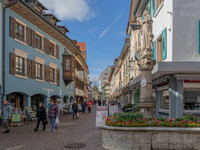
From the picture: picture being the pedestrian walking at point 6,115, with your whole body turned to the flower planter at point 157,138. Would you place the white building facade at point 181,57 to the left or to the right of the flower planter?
left

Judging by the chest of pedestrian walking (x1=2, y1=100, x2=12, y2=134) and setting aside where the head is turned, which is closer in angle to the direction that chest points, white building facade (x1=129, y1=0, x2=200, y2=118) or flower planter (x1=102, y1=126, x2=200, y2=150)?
the flower planter

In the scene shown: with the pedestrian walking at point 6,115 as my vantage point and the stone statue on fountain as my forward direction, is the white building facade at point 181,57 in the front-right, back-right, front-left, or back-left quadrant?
front-left

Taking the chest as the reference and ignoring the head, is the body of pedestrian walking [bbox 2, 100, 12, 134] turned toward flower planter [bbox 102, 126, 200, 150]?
no

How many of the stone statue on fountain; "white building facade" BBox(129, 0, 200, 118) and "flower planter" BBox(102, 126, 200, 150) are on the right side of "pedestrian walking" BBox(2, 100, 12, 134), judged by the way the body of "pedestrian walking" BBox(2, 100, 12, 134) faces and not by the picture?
0

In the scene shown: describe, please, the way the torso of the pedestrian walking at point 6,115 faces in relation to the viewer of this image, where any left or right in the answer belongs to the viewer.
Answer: facing the viewer and to the left of the viewer

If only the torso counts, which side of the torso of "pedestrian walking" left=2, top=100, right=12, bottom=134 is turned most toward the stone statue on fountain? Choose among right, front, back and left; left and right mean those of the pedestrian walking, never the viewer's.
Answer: left

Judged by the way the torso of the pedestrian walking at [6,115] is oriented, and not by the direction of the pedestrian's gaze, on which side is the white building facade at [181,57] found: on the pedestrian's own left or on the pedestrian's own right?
on the pedestrian's own left
